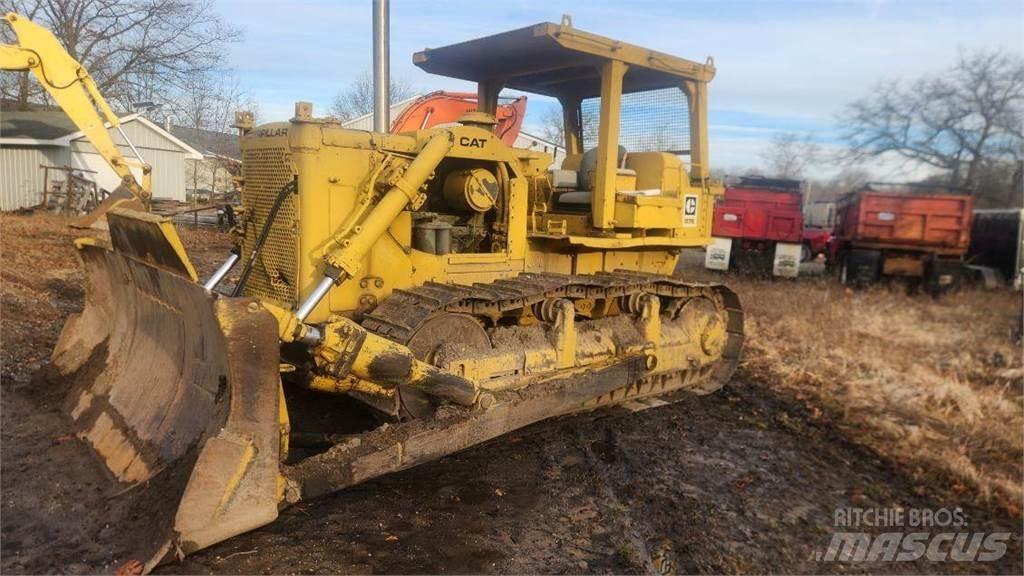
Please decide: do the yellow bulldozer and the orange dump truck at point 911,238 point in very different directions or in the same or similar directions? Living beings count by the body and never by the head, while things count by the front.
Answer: very different directions

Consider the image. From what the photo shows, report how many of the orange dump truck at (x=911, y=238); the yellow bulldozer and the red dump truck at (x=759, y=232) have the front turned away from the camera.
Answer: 2

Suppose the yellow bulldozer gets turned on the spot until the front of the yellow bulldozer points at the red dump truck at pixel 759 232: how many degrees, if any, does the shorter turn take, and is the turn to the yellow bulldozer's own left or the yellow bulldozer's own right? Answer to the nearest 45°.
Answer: approximately 180°

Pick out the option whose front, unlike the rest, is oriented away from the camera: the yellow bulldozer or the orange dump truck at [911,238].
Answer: the orange dump truck

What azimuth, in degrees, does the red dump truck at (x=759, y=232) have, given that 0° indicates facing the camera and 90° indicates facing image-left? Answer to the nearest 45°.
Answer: approximately 180°

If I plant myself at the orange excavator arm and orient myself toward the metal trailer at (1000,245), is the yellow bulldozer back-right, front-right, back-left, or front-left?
back-right

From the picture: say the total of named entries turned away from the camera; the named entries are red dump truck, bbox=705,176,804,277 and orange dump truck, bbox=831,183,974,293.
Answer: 2

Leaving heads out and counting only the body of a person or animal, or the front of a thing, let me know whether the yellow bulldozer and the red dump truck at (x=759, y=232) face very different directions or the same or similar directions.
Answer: very different directions

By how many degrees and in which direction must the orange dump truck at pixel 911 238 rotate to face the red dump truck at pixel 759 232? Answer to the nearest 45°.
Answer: approximately 90° to its left

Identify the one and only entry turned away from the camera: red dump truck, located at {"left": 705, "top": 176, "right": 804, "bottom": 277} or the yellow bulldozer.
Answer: the red dump truck

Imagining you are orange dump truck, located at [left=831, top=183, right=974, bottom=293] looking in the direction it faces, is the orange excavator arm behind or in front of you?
behind

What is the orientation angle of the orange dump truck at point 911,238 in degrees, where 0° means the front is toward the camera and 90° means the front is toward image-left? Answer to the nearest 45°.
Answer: approximately 180°

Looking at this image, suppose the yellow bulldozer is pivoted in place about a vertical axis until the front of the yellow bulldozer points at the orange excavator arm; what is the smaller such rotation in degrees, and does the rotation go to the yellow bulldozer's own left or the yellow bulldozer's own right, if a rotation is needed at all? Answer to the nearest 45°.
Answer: approximately 135° to the yellow bulldozer's own right
